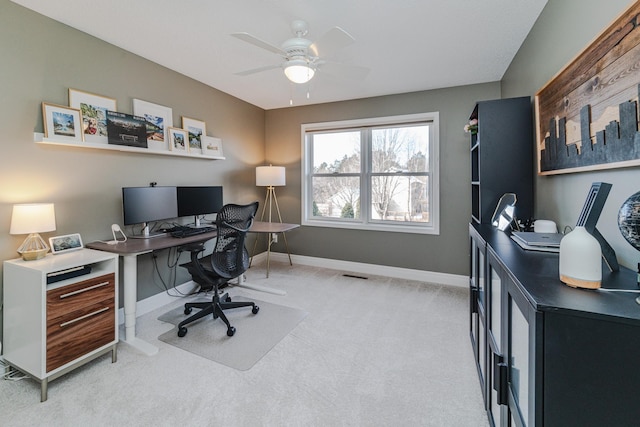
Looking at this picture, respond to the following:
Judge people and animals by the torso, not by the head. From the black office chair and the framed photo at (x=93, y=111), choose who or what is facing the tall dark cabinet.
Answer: the framed photo

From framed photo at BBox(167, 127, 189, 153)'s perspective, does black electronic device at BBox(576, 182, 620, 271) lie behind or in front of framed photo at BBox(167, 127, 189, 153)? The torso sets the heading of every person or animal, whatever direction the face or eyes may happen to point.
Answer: in front

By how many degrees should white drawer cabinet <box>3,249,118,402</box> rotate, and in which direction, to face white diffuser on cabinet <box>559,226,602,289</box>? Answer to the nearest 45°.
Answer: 0° — it already faces it

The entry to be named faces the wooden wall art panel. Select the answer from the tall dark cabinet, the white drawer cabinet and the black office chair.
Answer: the white drawer cabinet

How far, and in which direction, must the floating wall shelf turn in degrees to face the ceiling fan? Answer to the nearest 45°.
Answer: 0° — it already faces it

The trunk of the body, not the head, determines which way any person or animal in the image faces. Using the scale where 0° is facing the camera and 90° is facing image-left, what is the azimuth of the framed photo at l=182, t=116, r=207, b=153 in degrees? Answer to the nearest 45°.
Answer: approximately 315°

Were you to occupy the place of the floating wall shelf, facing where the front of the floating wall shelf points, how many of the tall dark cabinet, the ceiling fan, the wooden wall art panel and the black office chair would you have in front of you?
4

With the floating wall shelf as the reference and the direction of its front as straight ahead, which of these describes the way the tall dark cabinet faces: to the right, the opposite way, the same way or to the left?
the opposite way

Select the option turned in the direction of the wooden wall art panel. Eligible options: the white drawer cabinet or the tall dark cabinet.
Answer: the white drawer cabinet

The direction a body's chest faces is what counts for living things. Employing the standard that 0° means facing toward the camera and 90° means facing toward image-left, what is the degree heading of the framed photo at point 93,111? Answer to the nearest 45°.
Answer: approximately 315°

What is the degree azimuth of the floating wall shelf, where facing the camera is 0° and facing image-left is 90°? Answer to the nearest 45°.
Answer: approximately 315°
